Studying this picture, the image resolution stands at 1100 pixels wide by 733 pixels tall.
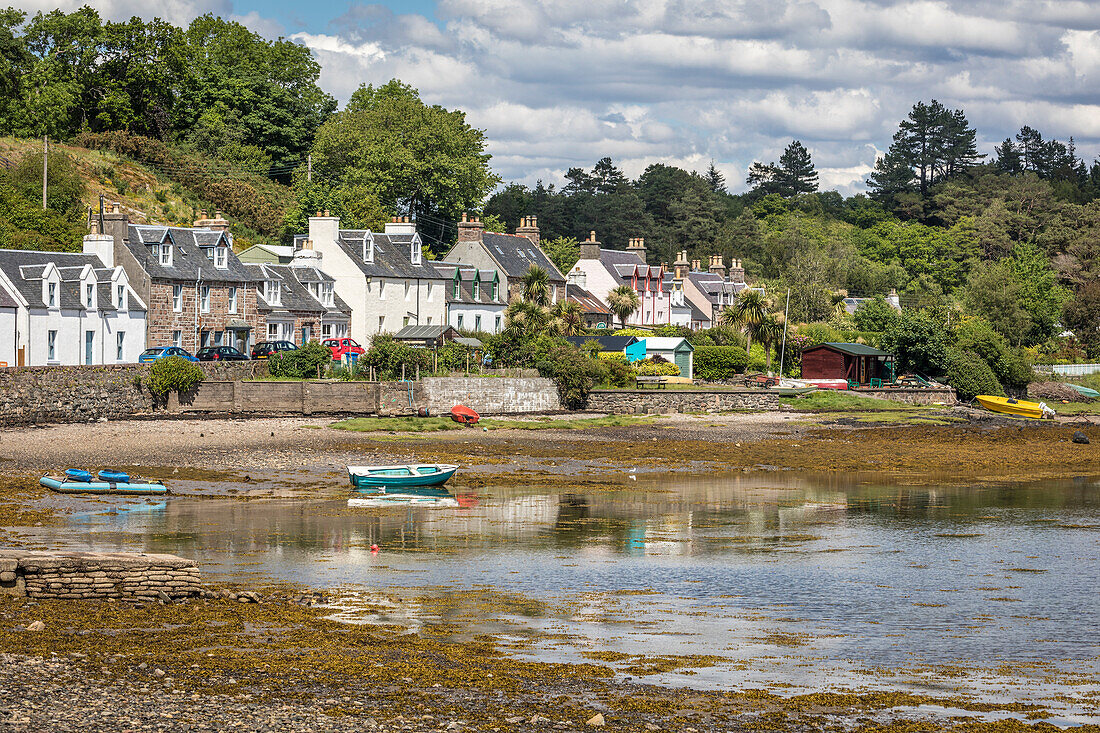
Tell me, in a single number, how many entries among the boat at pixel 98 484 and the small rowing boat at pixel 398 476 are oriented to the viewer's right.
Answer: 1

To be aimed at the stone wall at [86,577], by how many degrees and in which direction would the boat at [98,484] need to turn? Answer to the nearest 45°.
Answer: approximately 90° to its left

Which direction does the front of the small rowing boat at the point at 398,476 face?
to the viewer's right

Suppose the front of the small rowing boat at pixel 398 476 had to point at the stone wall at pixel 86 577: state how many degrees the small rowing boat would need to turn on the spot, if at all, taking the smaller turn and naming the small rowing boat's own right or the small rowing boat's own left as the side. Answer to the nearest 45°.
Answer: approximately 90° to the small rowing boat's own right

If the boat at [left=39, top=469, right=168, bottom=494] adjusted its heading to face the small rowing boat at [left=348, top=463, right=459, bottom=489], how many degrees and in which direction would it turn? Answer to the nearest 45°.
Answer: approximately 180°

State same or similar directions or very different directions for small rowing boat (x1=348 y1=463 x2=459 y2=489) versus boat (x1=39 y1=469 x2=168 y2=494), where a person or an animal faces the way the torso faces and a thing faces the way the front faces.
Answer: very different directions
